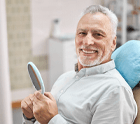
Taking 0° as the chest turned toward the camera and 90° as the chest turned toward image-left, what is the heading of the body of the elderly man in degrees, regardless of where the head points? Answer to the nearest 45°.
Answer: approximately 45°
